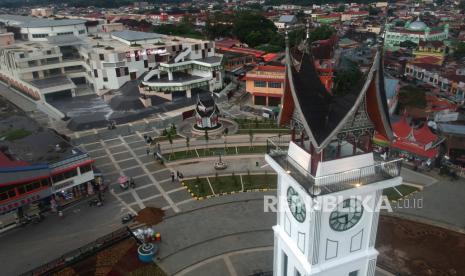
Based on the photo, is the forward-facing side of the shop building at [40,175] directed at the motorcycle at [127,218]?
yes

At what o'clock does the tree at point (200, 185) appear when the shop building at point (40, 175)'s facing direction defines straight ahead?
The tree is roughly at 11 o'clock from the shop building.

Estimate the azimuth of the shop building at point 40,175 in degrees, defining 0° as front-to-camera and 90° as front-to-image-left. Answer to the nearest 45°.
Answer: approximately 315°
